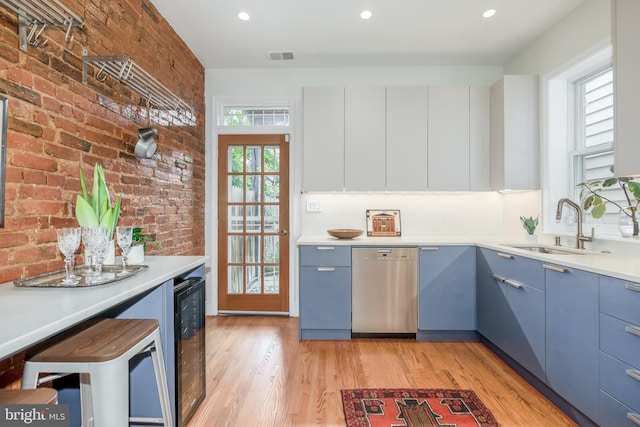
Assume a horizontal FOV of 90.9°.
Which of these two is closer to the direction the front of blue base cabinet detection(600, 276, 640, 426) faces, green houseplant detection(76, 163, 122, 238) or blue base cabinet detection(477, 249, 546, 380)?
the green houseplant

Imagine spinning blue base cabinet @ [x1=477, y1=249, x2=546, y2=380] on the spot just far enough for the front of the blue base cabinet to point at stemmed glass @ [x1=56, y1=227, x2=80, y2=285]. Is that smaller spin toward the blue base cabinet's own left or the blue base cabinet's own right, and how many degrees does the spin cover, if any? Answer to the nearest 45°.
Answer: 0° — it already faces it

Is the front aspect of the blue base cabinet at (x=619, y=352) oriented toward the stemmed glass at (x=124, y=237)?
yes

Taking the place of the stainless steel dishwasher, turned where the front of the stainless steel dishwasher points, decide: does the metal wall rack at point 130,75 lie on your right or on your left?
on your right

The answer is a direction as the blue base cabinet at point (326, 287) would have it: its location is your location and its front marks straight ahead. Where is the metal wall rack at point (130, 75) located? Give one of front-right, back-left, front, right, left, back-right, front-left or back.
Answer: front-right

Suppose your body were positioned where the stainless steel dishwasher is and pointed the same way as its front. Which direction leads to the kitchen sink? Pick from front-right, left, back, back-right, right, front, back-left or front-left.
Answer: left

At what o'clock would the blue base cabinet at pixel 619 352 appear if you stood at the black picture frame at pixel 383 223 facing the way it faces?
The blue base cabinet is roughly at 11 o'clock from the black picture frame.

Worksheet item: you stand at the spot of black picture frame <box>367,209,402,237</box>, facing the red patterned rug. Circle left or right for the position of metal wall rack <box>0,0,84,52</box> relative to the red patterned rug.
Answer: right

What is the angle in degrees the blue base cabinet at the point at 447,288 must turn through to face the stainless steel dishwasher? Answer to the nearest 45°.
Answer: approximately 90° to its right

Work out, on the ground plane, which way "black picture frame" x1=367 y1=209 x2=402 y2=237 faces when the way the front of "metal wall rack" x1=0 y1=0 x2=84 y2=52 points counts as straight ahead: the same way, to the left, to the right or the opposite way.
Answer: to the right

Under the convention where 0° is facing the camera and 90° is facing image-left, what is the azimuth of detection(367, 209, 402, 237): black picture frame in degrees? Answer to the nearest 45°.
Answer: approximately 0°
